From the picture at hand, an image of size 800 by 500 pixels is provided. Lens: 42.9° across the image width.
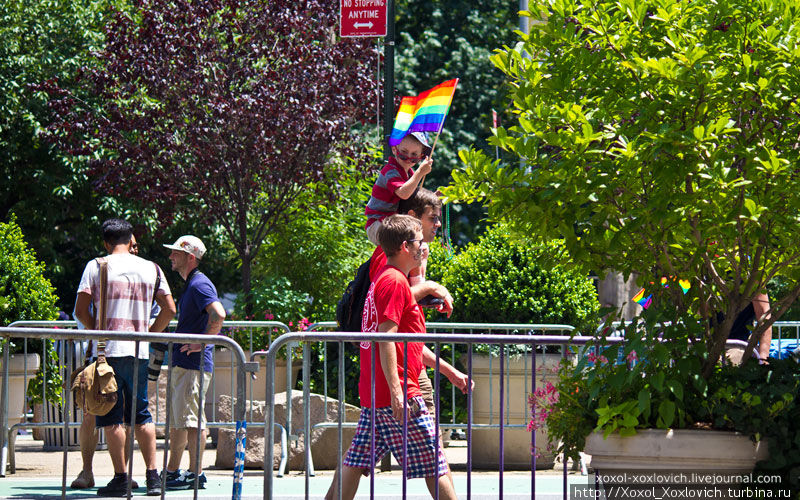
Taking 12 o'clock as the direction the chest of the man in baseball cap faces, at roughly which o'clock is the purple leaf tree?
The purple leaf tree is roughly at 3 o'clock from the man in baseball cap.

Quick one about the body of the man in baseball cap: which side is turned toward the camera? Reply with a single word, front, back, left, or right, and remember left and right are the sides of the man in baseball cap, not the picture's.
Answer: left

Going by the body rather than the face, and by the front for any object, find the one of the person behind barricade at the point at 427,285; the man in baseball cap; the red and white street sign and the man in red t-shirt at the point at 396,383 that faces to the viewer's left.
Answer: the man in baseball cap

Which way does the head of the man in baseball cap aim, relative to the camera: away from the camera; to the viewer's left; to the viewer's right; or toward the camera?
to the viewer's left

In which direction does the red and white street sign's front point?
toward the camera

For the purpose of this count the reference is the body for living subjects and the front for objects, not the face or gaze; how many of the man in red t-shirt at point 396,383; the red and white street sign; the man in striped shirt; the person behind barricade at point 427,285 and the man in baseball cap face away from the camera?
1

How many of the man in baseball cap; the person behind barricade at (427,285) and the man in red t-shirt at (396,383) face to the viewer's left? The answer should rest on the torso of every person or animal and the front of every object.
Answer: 1

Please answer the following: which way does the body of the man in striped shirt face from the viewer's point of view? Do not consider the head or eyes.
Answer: away from the camera

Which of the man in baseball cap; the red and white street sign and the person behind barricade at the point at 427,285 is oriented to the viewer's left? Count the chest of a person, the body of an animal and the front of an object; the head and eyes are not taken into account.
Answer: the man in baseball cap

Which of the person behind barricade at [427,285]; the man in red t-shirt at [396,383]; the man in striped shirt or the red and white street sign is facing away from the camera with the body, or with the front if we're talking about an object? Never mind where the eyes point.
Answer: the man in striped shirt
